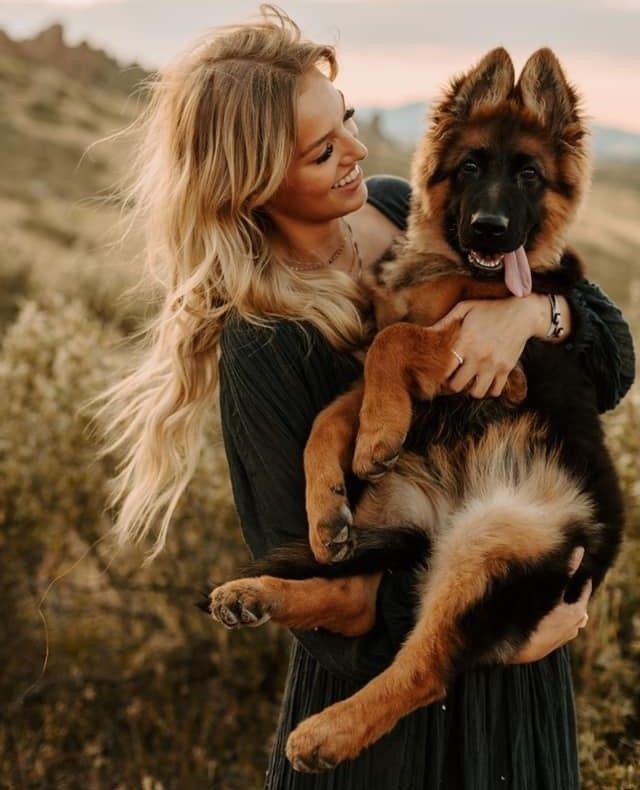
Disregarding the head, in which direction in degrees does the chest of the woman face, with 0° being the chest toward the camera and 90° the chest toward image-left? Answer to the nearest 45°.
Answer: approximately 315°
